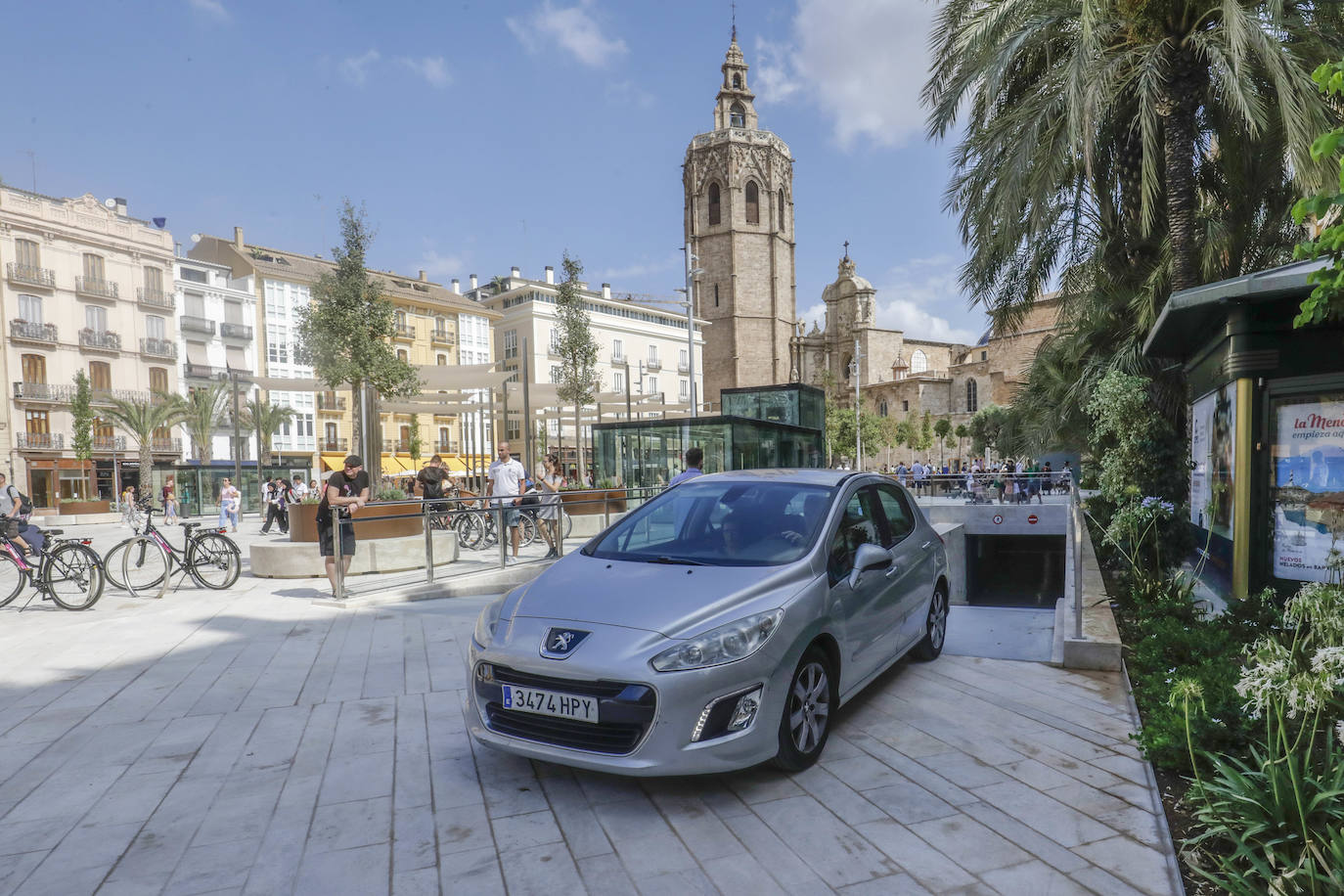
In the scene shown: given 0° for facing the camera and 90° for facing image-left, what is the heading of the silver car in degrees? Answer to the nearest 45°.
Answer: approximately 45°

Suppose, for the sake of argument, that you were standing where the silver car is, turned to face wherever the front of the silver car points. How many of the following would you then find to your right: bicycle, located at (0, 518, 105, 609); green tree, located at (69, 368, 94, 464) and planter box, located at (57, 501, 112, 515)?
3

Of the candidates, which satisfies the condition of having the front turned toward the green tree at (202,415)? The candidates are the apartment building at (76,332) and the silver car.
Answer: the apartment building

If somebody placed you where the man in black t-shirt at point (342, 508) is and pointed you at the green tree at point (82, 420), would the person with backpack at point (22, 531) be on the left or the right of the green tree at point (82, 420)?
left

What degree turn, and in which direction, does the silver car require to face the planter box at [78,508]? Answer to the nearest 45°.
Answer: approximately 90° to its right
